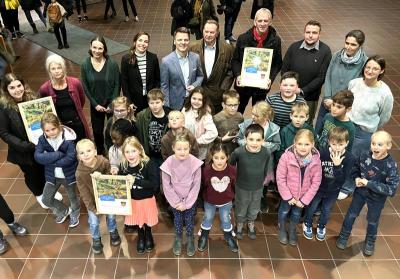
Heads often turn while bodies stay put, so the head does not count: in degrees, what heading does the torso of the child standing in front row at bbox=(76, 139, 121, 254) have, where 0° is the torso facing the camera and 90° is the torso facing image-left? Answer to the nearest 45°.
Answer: approximately 0°

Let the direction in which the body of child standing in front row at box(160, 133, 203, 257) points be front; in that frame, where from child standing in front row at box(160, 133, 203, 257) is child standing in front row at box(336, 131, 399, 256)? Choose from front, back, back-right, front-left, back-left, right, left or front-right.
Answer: left

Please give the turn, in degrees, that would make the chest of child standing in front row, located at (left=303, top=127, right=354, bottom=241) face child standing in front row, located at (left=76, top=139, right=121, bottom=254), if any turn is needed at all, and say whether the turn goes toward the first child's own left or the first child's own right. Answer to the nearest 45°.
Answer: approximately 45° to the first child's own right

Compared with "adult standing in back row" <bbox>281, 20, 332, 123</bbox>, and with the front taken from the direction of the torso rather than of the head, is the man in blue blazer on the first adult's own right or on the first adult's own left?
on the first adult's own right

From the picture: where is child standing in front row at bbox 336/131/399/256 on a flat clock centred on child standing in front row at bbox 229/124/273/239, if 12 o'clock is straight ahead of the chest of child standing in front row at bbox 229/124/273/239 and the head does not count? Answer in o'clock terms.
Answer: child standing in front row at bbox 336/131/399/256 is roughly at 9 o'clock from child standing in front row at bbox 229/124/273/239.
